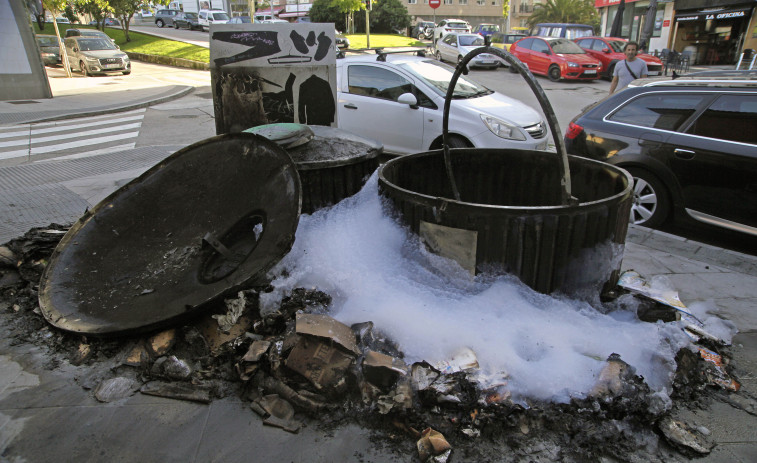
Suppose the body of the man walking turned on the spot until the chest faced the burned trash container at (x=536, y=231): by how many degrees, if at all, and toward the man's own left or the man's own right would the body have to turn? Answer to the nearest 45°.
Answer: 0° — they already face it

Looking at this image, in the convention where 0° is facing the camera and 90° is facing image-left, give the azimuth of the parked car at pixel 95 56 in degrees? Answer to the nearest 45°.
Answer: approximately 315°

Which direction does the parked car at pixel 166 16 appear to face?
to the viewer's right

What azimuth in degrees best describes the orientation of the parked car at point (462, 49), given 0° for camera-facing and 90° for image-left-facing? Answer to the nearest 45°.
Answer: approximately 315°

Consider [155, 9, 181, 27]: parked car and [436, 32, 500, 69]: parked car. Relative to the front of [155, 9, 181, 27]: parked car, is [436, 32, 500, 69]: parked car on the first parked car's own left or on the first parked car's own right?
on the first parked car's own right

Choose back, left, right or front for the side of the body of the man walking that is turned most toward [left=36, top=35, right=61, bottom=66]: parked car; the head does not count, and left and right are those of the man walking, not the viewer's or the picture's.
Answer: right

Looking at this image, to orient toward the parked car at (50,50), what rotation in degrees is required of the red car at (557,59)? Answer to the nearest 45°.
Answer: approximately 135° to its right
